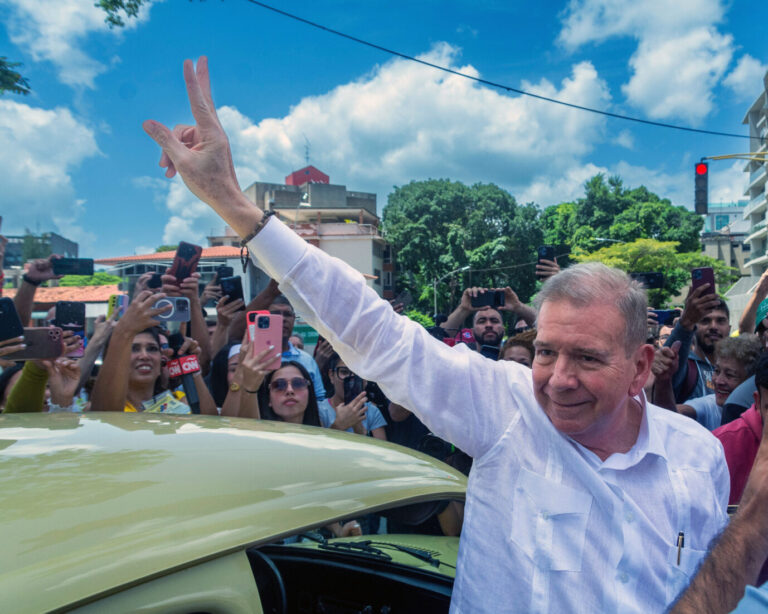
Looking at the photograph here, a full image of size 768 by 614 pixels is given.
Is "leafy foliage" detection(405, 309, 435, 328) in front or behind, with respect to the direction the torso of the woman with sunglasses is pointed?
behind

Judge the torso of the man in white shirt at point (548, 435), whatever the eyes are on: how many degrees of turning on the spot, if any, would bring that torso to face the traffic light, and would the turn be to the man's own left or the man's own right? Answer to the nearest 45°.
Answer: approximately 135° to the man's own left

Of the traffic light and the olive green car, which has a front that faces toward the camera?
the traffic light

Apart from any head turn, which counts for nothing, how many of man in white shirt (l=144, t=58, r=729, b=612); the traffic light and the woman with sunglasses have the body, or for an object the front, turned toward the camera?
3

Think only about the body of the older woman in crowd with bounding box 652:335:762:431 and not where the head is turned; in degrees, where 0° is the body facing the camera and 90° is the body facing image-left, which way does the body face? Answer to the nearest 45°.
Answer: approximately 45°

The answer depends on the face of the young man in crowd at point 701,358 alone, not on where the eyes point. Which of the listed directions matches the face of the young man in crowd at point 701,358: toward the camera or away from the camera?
toward the camera

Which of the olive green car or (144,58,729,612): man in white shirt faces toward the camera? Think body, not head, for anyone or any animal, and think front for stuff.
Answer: the man in white shirt

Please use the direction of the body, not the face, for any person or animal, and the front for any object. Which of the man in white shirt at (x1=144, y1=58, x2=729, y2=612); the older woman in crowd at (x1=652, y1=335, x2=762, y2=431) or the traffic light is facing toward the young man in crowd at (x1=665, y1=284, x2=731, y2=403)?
the traffic light

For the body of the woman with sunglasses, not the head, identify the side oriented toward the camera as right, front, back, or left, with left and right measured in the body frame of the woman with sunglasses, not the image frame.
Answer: front

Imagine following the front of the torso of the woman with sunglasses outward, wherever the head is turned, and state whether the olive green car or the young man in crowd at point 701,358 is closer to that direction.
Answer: the olive green car

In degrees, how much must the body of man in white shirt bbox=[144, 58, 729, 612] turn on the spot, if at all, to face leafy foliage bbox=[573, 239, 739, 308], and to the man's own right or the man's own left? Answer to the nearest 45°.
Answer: approximately 180°

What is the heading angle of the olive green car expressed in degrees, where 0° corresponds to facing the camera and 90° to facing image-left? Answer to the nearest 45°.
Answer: approximately 225°

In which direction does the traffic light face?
toward the camera

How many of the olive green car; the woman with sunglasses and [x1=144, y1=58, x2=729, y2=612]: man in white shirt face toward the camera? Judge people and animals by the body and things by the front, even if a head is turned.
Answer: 2
